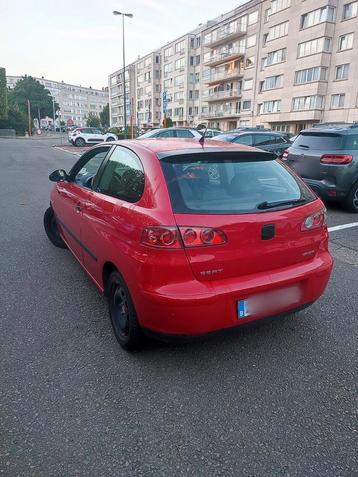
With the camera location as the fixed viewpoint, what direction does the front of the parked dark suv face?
facing away from the viewer and to the right of the viewer

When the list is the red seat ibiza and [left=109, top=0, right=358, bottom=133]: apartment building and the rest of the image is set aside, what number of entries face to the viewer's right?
0

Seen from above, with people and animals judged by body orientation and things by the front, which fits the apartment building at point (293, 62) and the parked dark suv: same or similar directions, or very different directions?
very different directions

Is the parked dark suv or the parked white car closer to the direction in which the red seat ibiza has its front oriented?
the parked white car

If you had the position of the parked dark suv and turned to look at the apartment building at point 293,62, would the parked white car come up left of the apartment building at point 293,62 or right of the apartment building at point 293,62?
left

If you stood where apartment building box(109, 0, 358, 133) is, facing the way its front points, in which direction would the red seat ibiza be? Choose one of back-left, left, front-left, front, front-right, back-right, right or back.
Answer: front-left

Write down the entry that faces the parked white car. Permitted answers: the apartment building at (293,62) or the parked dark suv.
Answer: the apartment building

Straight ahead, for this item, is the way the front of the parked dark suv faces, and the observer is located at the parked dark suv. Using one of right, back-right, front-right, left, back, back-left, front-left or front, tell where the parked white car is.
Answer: left

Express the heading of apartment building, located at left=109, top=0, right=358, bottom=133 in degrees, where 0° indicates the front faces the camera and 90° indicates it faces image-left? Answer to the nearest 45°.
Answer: approximately 45°

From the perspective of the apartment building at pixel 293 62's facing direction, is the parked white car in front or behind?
in front

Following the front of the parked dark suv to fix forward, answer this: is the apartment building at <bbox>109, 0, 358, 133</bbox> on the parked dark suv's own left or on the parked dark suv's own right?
on the parked dark suv's own left

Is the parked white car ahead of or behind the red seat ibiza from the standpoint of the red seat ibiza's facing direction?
ahead

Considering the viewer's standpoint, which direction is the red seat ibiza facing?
facing away from the viewer and to the left of the viewer

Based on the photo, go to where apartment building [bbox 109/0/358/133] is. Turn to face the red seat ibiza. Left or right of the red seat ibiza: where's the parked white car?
right
